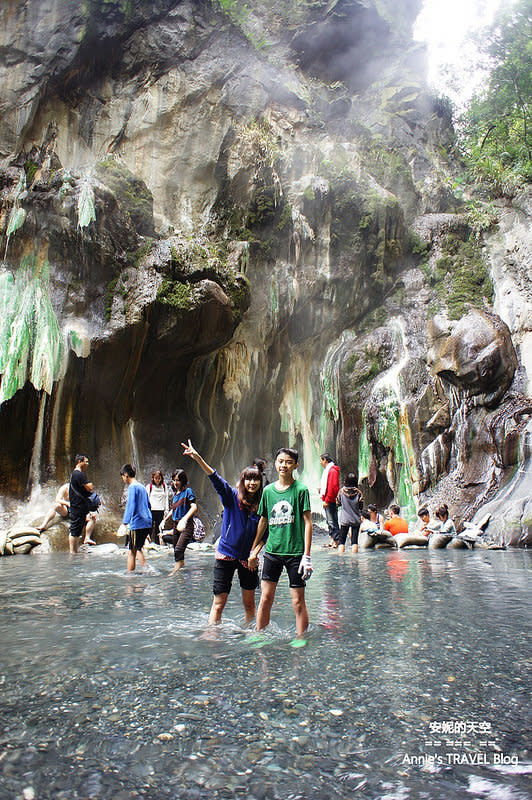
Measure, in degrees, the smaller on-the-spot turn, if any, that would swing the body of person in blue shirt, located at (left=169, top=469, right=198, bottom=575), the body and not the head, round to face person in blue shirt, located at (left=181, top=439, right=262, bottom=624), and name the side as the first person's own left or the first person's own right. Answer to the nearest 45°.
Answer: approximately 45° to the first person's own left

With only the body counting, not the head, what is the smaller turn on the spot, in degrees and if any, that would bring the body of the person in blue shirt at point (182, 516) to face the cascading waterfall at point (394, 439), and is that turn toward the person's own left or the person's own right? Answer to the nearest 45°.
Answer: approximately 180°

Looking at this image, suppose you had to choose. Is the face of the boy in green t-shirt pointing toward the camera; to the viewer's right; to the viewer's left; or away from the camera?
toward the camera

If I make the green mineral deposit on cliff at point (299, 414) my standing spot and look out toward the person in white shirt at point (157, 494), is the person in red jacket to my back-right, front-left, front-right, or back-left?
front-left

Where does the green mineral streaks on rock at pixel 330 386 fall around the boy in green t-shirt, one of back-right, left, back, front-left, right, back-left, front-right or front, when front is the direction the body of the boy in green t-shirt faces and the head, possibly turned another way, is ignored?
back

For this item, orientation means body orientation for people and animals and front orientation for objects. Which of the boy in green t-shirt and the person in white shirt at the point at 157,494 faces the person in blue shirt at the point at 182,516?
the person in white shirt

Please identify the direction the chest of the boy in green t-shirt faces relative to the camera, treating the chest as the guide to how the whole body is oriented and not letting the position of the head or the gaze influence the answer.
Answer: toward the camera

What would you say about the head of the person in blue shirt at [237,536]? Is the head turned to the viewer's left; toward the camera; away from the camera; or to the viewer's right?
toward the camera

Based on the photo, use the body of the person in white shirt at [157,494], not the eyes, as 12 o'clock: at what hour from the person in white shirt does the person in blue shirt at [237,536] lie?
The person in blue shirt is roughly at 12 o'clock from the person in white shirt.

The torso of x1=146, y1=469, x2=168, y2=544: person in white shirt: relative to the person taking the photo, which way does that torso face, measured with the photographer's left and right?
facing the viewer

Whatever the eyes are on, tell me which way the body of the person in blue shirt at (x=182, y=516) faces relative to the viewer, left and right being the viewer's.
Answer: facing the viewer and to the left of the viewer

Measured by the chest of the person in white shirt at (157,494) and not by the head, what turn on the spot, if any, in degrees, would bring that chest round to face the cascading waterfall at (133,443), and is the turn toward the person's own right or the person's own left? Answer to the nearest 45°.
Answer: approximately 180°

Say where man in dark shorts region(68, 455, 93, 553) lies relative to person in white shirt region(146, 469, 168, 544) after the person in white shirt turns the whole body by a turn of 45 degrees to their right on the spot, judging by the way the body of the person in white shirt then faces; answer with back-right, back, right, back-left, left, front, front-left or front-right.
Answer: front-right

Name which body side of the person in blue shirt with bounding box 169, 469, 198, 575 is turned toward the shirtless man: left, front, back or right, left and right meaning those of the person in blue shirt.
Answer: right
